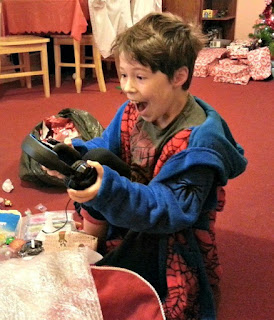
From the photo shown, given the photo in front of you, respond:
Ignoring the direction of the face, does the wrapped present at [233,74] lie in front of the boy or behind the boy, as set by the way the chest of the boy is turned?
behind

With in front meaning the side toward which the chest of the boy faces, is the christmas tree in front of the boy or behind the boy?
behind

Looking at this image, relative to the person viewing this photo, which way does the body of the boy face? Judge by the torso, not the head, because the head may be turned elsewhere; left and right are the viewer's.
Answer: facing the viewer and to the left of the viewer

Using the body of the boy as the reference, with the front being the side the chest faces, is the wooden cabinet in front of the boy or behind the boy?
behind

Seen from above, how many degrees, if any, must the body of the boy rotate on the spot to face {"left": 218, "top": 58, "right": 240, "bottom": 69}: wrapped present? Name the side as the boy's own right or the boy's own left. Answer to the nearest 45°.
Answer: approximately 135° to the boy's own right

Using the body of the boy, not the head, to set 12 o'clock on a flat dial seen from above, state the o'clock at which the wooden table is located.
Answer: The wooden table is roughly at 4 o'clock from the boy.

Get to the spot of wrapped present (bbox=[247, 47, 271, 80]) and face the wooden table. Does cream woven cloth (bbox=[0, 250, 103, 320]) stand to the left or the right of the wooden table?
left
